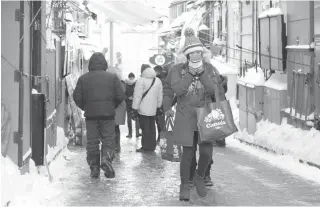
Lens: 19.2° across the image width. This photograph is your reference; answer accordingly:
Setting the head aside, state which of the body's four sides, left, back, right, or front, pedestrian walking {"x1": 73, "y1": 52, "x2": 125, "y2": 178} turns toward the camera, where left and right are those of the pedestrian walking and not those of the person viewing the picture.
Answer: back

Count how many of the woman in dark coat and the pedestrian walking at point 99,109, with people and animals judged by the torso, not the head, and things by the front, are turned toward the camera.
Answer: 1

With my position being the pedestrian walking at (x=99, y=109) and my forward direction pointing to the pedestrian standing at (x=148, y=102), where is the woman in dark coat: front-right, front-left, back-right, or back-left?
back-right

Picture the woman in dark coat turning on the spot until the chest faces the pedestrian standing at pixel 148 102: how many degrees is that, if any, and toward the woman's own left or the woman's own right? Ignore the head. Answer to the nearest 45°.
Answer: approximately 180°

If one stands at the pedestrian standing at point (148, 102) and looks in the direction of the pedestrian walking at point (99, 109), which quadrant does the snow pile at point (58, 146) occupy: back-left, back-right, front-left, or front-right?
front-right

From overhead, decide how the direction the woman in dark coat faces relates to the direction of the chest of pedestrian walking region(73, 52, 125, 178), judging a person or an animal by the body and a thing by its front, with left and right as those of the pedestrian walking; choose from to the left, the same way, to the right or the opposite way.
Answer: the opposite way

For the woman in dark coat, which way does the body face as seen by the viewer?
toward the camera

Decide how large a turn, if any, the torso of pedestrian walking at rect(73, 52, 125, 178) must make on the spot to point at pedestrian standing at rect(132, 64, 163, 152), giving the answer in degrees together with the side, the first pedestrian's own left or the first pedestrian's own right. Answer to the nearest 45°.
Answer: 0° — they already face them

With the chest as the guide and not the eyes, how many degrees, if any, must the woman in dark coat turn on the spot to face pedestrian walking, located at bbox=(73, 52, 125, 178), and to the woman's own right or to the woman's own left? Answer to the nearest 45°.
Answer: approximately 135° to the woman's own right

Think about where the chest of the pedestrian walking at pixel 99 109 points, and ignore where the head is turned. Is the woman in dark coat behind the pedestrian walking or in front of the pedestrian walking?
behind

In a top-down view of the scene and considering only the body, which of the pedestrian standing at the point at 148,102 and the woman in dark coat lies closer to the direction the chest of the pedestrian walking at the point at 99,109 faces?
the pedestrian standing
